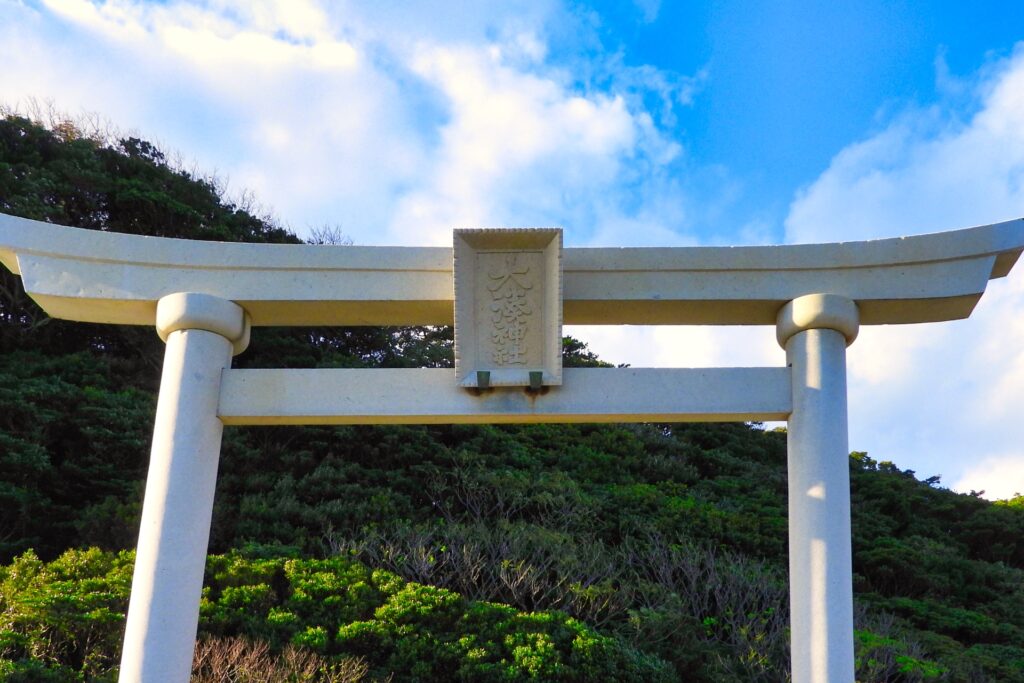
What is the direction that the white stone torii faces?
toward the camera
